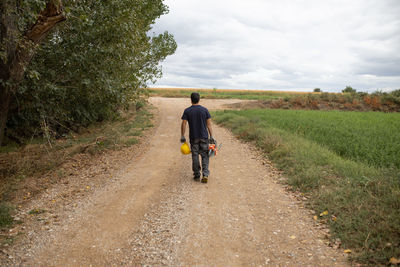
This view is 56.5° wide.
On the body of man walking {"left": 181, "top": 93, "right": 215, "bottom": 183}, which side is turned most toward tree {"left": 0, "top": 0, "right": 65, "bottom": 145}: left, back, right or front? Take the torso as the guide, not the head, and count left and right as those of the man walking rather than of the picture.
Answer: left

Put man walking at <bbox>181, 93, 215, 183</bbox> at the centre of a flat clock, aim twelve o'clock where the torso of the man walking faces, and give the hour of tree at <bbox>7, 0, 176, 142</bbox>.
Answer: The tree is roughly at 10 o'clock from the man walking.

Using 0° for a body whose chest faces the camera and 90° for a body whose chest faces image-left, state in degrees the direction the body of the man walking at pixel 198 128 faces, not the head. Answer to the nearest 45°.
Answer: approximately 180°
